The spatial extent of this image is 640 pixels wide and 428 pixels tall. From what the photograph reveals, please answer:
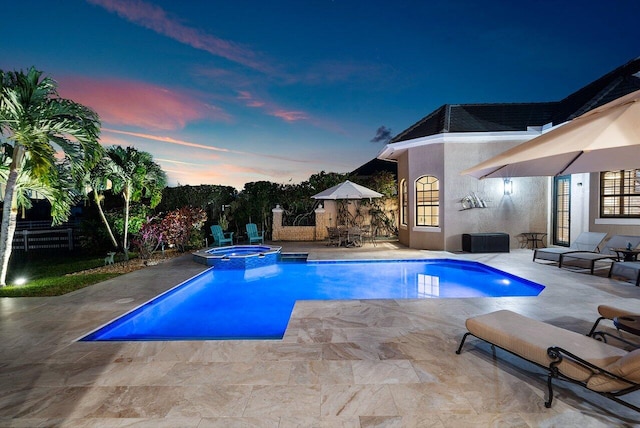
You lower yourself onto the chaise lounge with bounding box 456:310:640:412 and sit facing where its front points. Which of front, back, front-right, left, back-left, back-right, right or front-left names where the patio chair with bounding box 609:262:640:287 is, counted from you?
front-right

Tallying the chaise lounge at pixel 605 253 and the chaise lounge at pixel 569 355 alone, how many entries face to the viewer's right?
0

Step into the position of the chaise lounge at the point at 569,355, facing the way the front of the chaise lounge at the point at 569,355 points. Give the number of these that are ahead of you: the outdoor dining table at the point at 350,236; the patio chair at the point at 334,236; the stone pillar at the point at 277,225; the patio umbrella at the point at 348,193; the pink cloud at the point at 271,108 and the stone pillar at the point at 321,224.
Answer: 6

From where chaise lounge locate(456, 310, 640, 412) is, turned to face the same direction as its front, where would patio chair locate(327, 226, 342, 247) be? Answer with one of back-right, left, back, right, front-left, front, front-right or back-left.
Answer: front

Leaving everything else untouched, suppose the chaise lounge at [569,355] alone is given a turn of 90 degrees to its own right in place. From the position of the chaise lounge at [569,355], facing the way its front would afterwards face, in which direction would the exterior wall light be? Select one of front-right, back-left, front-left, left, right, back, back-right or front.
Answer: front-left

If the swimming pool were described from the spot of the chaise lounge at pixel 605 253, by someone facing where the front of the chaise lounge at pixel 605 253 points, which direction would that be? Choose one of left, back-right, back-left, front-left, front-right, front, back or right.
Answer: front

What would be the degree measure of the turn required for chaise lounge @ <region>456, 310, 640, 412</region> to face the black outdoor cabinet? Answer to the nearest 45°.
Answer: approximately 45° to its right

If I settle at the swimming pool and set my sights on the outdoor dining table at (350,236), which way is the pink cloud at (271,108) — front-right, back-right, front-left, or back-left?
front-left

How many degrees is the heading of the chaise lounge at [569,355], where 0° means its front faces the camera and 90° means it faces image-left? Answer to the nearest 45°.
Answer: approximately 135°

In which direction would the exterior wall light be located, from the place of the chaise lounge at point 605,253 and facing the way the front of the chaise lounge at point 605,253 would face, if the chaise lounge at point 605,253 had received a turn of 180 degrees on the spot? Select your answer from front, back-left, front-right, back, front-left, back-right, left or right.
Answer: left

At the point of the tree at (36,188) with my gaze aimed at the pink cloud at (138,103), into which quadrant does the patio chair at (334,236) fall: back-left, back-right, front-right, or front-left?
front-right

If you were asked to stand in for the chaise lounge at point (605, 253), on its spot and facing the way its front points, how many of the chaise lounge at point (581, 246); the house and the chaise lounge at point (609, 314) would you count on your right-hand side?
2

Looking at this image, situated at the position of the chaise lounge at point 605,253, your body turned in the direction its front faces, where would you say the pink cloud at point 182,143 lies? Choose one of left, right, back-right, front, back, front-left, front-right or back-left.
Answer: front-right

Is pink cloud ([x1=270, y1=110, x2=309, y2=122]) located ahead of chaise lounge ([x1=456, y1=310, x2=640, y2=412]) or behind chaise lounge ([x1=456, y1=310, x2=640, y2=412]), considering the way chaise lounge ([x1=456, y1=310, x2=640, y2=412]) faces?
ahead

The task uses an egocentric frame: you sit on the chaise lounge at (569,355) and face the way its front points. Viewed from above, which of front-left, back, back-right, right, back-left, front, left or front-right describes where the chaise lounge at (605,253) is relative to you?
front-right
